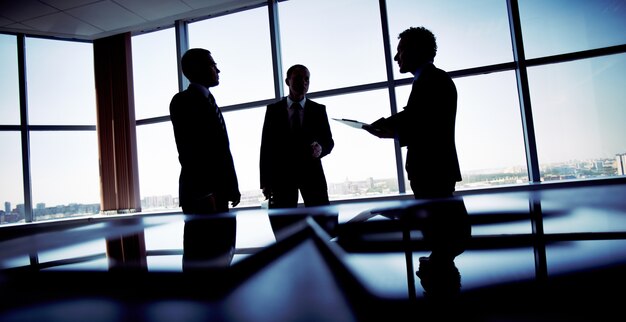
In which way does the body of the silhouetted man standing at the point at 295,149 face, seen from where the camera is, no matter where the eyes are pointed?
toward the camera

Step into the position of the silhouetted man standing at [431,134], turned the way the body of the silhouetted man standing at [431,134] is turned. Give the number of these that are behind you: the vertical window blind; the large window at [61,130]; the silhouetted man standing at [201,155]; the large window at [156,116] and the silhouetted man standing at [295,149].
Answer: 0

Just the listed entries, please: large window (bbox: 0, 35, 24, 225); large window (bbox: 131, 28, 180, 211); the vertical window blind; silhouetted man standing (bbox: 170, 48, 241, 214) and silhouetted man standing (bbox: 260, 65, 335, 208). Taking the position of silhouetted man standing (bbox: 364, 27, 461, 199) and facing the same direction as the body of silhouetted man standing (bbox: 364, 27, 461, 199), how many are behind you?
0

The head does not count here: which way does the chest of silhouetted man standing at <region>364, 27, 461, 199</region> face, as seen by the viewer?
to the viewer's left

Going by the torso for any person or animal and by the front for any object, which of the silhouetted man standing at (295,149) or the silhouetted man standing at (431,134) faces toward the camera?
the silhouetted man standing at (295,149)

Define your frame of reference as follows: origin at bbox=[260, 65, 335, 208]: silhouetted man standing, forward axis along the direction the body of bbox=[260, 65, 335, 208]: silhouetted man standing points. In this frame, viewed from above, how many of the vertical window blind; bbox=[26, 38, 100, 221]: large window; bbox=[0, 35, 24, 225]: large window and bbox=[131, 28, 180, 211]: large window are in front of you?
0

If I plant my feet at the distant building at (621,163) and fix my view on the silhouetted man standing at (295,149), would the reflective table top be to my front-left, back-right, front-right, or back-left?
front-left

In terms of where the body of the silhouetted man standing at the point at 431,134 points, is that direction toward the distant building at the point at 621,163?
no

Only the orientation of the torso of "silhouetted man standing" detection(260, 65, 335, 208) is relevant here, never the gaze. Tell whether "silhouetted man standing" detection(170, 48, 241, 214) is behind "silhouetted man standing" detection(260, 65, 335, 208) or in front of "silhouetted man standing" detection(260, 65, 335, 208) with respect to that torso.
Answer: in front

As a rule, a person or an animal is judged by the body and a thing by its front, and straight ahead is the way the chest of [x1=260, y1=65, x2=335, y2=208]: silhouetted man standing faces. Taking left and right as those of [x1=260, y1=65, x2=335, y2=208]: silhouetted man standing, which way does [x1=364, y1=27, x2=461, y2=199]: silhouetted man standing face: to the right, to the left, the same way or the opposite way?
to the right

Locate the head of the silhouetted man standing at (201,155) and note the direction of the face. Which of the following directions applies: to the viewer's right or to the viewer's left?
to the viewer's right

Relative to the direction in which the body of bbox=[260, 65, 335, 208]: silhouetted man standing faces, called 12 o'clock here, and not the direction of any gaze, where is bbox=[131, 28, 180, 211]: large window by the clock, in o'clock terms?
The large window is roughly at 5 o'clock from the silhouetted man standing.

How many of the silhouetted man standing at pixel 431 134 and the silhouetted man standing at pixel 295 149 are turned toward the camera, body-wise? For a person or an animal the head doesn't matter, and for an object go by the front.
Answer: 1

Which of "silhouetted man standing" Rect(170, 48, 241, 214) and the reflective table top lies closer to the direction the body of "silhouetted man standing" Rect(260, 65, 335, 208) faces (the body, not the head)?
the reflective table top

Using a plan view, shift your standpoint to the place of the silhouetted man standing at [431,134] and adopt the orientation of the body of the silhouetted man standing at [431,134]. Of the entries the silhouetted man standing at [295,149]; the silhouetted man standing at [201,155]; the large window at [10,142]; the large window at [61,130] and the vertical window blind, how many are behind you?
0

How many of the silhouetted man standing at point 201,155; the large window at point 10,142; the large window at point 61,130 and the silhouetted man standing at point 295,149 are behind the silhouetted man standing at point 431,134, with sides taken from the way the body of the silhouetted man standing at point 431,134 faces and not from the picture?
0

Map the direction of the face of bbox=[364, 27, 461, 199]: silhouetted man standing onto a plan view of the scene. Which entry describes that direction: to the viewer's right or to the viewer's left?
to the viewer's left

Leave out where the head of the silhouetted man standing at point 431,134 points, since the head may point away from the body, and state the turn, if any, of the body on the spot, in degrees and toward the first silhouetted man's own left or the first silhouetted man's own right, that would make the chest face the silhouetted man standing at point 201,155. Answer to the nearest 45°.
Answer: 0° — they already face them
